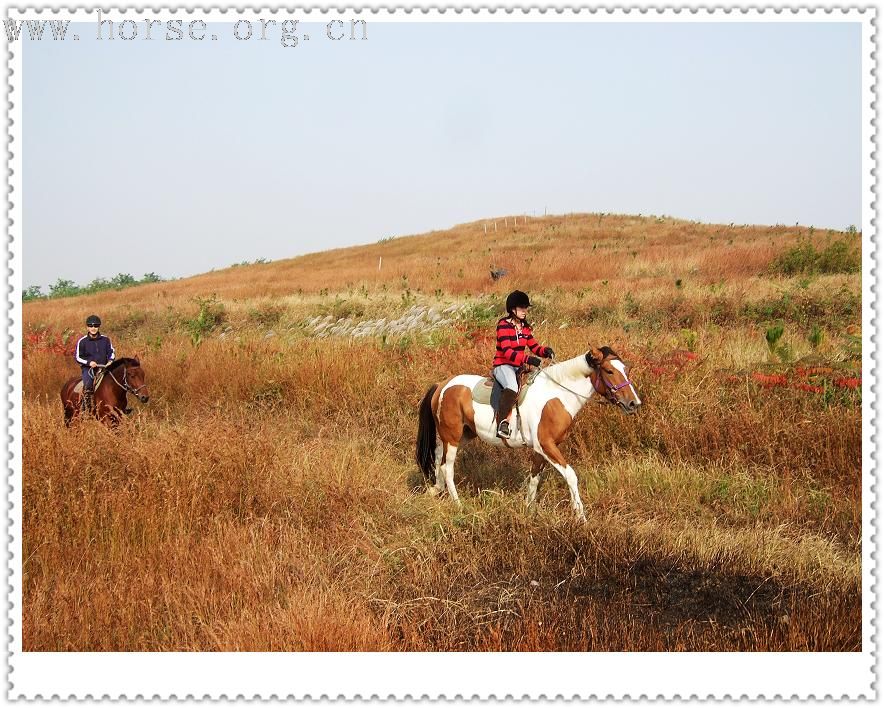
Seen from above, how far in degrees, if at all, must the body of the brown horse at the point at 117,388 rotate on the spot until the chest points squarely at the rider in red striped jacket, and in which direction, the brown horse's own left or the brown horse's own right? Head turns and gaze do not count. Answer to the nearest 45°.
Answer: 0° — it already faces them

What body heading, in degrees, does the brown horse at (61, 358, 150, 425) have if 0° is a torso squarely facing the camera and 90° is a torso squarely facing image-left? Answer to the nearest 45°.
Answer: approximately 315°

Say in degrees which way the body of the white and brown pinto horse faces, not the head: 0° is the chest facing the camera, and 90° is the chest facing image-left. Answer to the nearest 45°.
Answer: approximately 270°

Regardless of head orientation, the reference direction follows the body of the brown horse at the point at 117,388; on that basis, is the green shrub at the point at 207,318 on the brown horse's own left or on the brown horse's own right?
on the brown horse's own left
